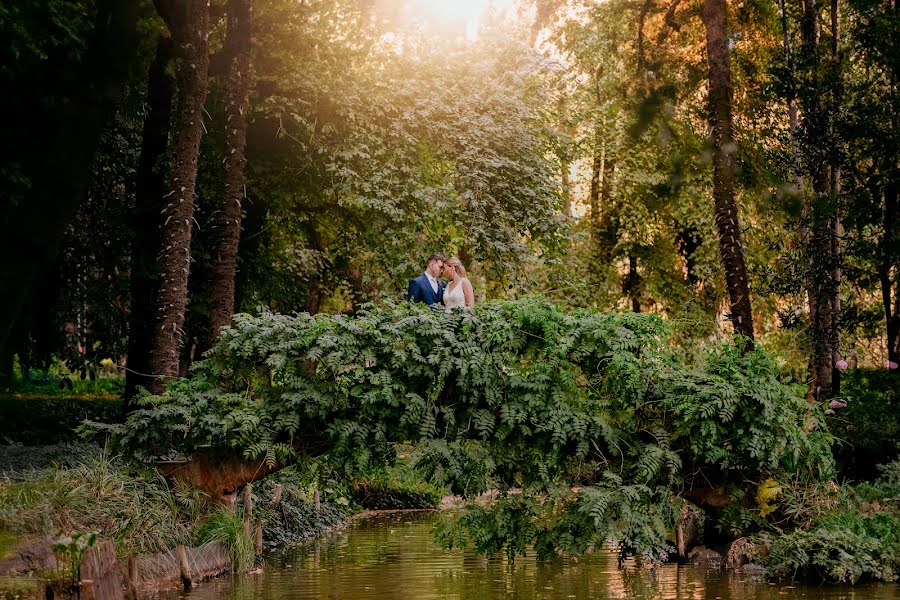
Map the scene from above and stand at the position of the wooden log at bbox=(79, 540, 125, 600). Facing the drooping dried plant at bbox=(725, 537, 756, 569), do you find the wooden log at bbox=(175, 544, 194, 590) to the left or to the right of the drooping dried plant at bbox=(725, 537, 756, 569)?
left

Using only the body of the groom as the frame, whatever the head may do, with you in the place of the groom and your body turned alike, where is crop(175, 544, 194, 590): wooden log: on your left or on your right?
on your right

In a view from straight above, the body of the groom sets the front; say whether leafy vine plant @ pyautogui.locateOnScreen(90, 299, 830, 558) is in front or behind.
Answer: in front

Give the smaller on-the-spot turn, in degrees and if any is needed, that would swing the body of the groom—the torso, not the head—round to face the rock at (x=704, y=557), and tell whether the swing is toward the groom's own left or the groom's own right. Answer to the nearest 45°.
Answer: approximately 45° to the groom's own left

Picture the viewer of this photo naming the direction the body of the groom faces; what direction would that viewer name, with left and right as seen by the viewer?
facing the viewer and to the right of the viewer

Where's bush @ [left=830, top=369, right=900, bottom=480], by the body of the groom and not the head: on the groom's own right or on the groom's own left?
on the groom's own left

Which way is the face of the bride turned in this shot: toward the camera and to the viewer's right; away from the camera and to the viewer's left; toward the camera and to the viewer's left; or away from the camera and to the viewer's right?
toward the camera and to the viewer's left

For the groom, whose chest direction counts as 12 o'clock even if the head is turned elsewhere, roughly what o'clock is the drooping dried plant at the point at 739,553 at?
The drooping dried plant is roughly at 11 o'clock from the groom.

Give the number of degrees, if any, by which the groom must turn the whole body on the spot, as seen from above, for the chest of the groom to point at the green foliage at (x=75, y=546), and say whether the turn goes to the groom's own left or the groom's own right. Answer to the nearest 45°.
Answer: approximately 90° to the groom's own right

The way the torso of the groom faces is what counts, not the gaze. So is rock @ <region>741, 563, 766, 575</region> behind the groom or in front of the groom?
in front
